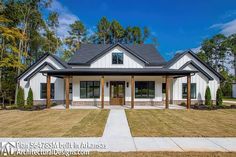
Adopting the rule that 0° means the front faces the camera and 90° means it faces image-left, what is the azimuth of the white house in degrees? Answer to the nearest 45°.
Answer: approximately 0°

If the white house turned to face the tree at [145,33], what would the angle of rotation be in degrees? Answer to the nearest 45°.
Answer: approximately 180°

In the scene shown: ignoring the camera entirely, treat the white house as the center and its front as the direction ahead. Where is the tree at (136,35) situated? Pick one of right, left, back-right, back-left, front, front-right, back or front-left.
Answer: back

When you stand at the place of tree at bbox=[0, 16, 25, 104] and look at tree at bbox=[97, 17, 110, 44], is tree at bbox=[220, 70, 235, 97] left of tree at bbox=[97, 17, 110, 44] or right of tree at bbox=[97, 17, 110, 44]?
right

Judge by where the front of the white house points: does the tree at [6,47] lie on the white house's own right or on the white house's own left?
on the white house's own right

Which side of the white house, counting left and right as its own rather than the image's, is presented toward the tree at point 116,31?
back

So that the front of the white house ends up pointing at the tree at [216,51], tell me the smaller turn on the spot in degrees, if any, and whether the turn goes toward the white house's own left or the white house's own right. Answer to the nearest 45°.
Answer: approximately 135° to the white house's own left

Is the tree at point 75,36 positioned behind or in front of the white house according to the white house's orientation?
behind

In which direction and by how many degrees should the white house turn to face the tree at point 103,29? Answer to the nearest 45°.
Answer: approximately 180°
